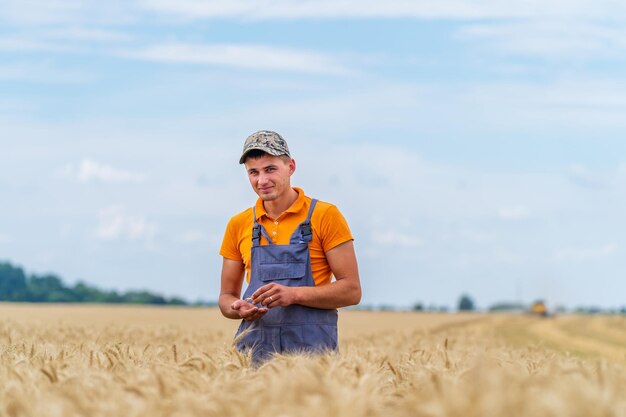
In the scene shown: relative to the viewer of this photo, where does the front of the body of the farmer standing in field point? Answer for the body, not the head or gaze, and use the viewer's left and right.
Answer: facing the viewer and to the left of the viewer
